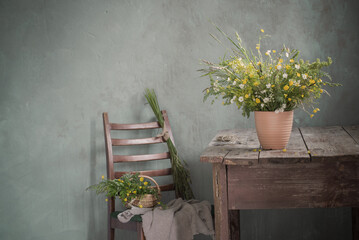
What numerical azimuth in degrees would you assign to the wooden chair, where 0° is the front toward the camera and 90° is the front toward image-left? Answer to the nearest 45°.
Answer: approximately 315°
